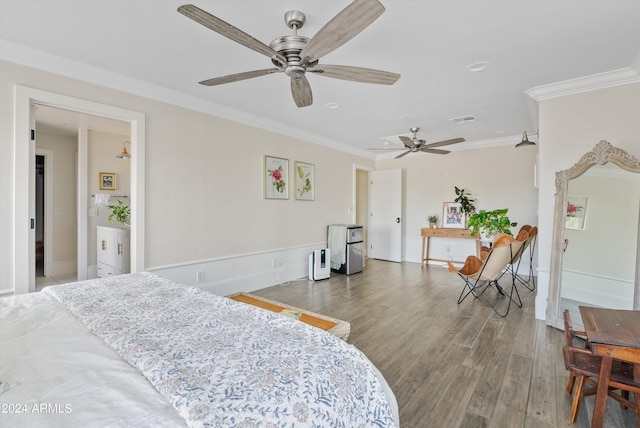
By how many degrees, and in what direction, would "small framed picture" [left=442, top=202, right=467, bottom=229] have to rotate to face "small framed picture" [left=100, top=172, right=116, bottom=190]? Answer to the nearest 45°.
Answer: approximately 45° to its right

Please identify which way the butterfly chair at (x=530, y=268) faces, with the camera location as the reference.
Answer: facing to the left of the viewer

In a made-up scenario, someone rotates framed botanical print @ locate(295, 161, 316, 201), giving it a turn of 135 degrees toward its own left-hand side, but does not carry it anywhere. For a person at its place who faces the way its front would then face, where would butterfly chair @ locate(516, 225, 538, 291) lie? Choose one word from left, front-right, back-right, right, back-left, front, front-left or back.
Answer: right

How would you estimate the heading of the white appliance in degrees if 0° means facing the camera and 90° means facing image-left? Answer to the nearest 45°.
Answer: approximately 315°

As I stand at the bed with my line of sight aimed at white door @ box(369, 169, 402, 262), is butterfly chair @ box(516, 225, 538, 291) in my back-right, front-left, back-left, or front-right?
front-right

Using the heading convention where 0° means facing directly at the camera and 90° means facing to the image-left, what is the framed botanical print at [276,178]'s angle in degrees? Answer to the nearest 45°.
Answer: approximately 315°

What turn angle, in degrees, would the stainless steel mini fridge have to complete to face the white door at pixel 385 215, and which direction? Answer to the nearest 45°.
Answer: approximately 90° to its left

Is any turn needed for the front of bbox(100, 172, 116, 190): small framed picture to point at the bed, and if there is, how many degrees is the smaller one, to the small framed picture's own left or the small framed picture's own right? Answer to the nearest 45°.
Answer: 0° — it already faces it

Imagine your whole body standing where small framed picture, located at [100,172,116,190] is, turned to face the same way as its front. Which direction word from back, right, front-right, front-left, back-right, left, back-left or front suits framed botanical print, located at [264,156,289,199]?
front-left

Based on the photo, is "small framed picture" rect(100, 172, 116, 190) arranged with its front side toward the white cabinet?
yes

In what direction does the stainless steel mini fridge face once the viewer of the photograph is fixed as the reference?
facing the viewer and to the right of the viewer

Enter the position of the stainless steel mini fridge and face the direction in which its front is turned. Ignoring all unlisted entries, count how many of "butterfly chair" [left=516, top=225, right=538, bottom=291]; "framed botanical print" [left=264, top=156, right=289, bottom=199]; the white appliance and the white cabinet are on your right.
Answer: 3

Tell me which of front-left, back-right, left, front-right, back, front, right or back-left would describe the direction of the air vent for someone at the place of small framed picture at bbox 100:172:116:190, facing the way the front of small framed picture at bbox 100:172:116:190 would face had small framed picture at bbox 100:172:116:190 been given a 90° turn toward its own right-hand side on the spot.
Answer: back-left

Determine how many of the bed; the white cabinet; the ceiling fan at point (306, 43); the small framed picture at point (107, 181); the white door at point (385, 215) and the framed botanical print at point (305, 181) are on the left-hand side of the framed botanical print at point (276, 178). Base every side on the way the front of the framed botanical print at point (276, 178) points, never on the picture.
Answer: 2

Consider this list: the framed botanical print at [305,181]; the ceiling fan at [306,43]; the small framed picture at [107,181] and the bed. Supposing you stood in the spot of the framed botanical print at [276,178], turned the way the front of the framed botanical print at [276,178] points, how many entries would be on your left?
1

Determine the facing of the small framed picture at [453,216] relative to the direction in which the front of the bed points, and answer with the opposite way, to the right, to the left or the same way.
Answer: the opposite way

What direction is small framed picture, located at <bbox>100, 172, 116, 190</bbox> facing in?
toward the camera
